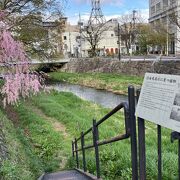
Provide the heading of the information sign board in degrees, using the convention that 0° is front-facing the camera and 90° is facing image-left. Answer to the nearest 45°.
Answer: approximately 45°

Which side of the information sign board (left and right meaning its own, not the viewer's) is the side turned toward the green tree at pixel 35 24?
right

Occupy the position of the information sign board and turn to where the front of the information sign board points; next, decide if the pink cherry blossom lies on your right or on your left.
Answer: on your right
